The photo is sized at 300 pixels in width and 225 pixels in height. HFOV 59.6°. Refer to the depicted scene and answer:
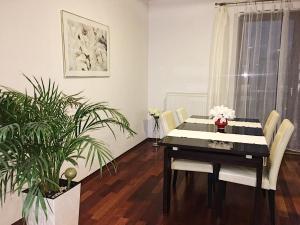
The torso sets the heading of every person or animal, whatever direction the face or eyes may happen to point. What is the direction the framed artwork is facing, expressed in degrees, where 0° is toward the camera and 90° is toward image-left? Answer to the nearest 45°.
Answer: approximately 315°

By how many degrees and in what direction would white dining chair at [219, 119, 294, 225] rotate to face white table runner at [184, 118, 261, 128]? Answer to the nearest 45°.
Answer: approximately 90° to its right

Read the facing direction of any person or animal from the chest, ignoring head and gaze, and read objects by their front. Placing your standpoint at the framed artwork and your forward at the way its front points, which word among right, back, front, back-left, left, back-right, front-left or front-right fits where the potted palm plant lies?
front-right

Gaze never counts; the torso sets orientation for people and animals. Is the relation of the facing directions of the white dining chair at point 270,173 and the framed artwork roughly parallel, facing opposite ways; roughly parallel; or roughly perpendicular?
roughly parallel, facing opposite ways

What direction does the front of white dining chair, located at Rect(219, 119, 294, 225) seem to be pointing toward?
to the viewer's left

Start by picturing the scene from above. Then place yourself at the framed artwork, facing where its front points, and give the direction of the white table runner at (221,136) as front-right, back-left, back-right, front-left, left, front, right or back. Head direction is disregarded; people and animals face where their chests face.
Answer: front

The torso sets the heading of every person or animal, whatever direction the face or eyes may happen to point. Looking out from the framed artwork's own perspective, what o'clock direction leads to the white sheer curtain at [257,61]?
The white sheer curtain is roughly at 10 o'clock from the framed artwork.

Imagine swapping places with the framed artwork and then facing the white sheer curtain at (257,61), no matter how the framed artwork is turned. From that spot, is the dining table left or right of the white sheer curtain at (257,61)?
right

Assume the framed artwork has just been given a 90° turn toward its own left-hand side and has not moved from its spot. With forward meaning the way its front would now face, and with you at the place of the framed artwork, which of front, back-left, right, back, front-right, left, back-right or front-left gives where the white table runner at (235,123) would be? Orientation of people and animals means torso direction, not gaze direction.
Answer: front-right

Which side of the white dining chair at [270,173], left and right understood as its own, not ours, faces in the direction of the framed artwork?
front

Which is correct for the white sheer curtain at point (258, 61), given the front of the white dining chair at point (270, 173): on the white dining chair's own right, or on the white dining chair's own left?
on the white dining chair's own right

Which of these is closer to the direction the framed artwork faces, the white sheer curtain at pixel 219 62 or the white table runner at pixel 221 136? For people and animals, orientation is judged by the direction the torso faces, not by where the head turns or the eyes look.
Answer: the white table runner

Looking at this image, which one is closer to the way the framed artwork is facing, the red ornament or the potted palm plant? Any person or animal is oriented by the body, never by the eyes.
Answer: the red ornament

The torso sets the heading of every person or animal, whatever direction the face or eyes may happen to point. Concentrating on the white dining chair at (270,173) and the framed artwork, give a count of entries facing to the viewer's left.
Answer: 1

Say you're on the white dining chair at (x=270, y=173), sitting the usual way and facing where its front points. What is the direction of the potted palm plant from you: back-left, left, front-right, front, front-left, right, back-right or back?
front-left

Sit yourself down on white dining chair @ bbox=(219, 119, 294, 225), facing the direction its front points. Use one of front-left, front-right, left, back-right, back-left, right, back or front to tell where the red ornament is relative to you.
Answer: front-right
